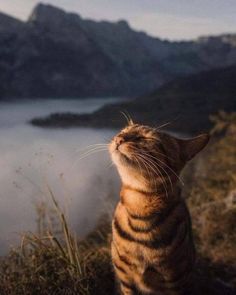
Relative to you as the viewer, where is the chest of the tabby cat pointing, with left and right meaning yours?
facing the viewer and to the left of the viewer
